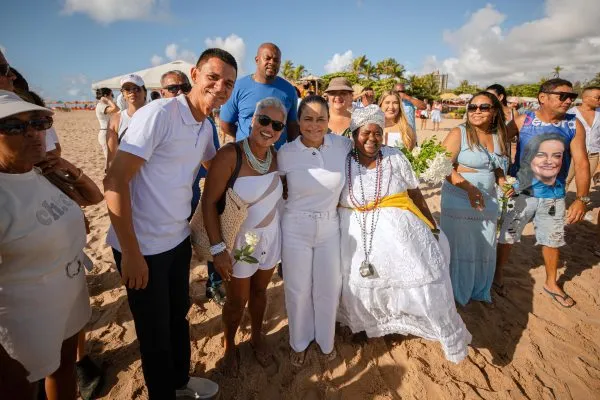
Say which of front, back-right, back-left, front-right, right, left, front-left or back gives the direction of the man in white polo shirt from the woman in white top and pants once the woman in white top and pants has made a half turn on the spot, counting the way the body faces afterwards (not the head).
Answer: back-left

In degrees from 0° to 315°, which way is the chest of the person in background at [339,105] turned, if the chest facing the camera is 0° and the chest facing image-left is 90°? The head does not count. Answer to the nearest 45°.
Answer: approximately 0°

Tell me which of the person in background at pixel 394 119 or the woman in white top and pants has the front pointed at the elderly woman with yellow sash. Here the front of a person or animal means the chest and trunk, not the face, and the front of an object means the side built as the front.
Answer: the person in background

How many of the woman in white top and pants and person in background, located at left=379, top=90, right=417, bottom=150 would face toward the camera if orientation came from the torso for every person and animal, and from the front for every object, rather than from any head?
2

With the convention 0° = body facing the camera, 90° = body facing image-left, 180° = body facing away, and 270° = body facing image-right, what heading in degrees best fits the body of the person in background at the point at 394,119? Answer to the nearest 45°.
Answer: approximately 0°

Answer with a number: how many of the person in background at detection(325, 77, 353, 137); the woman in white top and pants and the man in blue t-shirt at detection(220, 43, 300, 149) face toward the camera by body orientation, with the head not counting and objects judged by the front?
3

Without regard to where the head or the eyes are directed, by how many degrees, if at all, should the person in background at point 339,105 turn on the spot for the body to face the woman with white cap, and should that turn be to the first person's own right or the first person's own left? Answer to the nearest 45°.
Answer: approximately 45° to the first person's own right

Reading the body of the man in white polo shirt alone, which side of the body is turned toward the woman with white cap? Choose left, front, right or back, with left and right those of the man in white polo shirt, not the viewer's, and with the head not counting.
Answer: right

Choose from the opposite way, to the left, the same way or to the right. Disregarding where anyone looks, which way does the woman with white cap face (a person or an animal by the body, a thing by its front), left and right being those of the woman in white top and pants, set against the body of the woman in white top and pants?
to the left

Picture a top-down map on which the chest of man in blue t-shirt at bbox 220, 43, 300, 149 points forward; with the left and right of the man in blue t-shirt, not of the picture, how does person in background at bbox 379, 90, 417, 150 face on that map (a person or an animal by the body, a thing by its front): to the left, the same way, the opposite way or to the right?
the same way

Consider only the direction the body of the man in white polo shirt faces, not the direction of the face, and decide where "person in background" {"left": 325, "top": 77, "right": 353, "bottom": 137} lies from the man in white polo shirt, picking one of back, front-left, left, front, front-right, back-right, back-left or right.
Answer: left

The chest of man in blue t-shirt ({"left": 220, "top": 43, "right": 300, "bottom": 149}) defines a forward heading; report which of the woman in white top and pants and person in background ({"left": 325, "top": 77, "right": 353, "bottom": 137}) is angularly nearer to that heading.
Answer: the woman in white top and pants

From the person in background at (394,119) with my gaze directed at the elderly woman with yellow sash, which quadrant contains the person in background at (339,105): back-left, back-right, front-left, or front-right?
front-right

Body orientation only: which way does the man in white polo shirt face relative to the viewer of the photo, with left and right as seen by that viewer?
facing the viewer and to the right of the viewer

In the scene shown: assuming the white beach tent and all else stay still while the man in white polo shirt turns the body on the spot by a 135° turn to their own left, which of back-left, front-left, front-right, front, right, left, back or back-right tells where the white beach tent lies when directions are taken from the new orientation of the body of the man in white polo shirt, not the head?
front

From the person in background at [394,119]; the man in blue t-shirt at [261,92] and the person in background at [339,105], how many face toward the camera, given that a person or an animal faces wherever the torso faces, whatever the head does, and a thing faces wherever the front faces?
3

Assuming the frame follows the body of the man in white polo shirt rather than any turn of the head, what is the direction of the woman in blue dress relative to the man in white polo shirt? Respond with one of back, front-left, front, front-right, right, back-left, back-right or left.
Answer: front-left

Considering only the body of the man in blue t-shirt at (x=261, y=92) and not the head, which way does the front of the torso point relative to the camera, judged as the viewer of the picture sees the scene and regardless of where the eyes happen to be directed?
toward the camera

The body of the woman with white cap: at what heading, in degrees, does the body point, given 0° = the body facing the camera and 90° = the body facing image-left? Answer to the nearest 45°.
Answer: approximately 315°

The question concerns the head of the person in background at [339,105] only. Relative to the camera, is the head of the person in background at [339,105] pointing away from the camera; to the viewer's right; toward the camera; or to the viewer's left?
toward the camera

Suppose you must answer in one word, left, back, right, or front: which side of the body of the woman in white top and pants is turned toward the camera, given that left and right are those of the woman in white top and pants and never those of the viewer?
front
